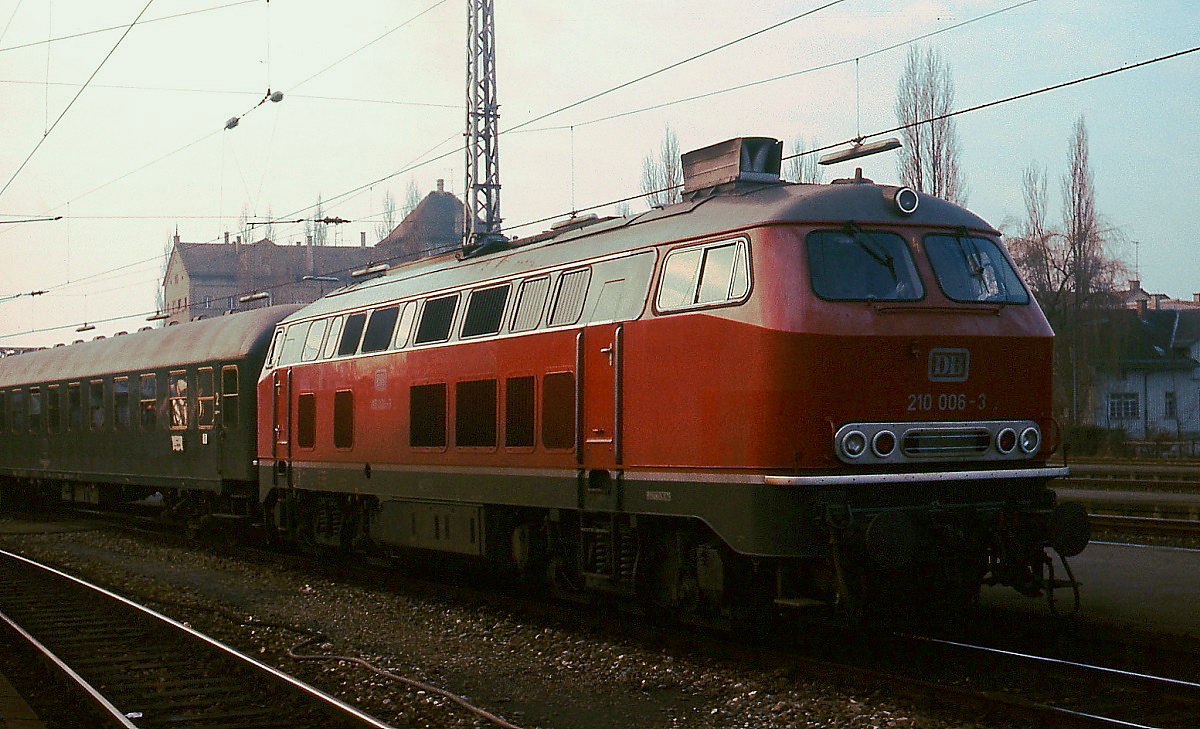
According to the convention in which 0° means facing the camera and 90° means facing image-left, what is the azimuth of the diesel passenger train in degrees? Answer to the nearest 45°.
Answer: approximately 315°

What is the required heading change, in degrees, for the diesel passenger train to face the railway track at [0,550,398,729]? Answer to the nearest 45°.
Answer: approximately 45° to its right
